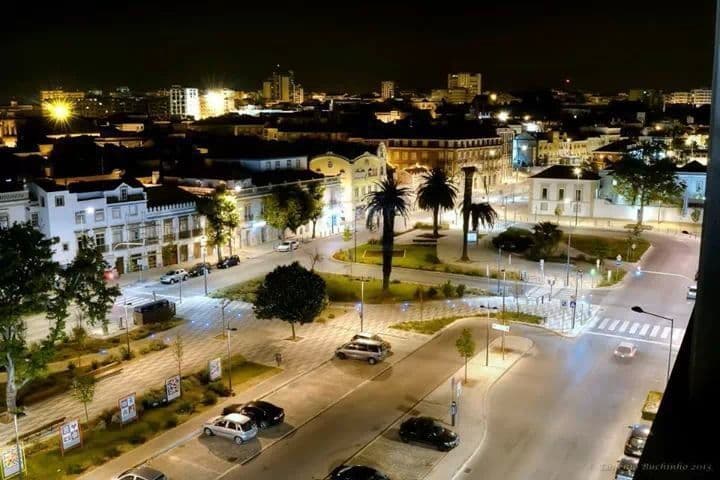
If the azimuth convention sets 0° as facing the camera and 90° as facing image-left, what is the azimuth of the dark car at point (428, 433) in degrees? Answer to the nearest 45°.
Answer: approximately 315°

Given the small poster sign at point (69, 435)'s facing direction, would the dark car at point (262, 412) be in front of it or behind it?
in front

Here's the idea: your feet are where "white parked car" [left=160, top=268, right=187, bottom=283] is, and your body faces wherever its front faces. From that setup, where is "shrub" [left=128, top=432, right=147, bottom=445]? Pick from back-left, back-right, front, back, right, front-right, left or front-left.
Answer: front-left

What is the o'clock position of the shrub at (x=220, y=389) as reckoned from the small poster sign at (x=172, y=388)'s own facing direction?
The shrub is roughly at 10 o'clock from the small poster sign.

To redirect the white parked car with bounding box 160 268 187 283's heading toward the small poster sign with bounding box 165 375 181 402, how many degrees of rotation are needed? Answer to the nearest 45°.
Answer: approximately 45° to its left

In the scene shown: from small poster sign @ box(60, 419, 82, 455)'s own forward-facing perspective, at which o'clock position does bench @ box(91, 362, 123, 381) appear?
The bench is roughly at 8 o'clock from the small poster sign.

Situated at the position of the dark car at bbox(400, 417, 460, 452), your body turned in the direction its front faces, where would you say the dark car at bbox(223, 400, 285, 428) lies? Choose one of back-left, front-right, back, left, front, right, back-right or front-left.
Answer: back-right

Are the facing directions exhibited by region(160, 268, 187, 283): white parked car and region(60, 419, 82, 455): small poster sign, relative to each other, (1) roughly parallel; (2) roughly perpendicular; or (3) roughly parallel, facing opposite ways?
roughly perpendicular

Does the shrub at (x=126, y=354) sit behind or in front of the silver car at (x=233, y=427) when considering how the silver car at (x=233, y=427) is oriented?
in front

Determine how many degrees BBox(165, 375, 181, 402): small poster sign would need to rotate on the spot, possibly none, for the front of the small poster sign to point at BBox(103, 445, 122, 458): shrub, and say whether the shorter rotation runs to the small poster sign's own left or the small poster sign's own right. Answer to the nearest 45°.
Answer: approximately 90° to the small poster sign's own right

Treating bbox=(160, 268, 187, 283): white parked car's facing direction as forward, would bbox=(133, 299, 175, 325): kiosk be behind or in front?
in front

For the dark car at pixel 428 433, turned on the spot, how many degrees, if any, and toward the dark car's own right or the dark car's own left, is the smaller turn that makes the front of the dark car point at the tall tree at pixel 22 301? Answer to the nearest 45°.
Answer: approximately 135° to the dark car's own right
